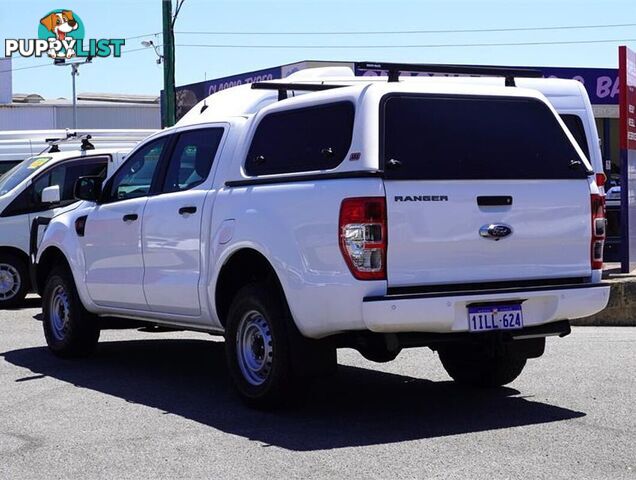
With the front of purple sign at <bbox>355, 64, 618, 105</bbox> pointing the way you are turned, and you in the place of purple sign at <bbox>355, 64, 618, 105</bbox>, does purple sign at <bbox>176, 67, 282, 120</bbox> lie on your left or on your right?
on your right

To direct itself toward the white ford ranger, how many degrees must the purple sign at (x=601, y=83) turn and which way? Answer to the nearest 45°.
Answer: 0° — it already faces it

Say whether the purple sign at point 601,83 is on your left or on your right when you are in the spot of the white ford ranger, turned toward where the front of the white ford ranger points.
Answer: on your right

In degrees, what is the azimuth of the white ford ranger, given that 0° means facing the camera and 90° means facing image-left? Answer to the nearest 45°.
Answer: approximately 135°

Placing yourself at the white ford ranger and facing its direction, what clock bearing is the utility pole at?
The utility pole is roughly at 1 o'clock from the white ford ranger.

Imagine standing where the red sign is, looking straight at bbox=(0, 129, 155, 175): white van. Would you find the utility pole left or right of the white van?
right

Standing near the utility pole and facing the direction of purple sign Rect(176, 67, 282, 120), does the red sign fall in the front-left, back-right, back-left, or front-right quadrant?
back-right

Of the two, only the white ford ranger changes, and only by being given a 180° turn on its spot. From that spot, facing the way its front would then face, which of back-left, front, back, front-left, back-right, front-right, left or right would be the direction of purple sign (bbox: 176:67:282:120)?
back-left

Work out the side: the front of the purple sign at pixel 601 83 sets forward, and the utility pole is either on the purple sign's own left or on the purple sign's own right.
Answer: on the purple sign's own right

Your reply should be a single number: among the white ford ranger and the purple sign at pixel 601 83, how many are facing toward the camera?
1

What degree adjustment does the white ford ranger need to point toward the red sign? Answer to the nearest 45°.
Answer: approximately 90° to its right

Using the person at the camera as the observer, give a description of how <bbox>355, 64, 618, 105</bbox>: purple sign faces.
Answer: facing the viewer

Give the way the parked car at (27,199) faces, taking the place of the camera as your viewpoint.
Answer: facing the viewer and to the left of the viewer

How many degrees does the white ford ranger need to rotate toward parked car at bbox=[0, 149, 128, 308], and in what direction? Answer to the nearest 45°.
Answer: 0° — it already faces it
